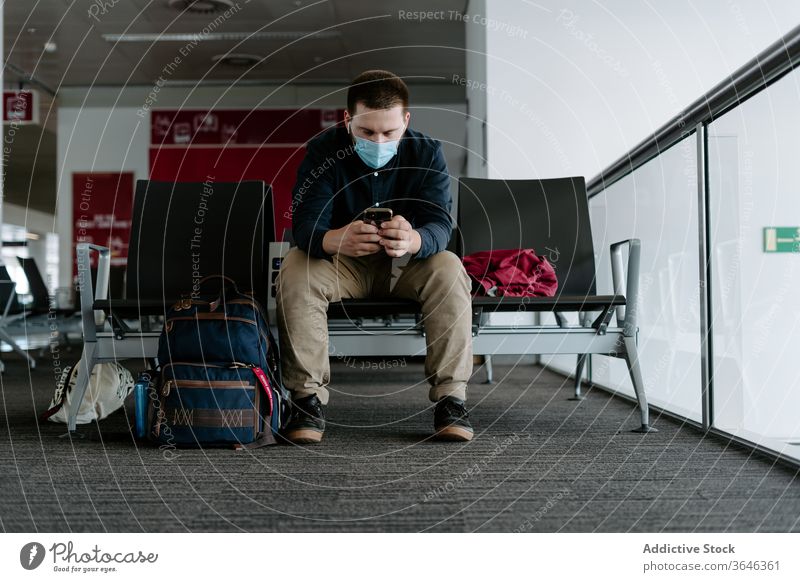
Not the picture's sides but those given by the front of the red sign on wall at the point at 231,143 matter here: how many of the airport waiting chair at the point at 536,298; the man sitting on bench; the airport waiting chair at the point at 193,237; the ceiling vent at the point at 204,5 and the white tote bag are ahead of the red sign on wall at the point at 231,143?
5

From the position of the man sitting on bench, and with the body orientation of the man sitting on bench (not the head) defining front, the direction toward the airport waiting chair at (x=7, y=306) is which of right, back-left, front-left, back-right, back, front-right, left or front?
back-right

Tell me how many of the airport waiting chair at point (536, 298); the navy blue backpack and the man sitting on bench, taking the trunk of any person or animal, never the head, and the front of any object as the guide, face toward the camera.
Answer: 3

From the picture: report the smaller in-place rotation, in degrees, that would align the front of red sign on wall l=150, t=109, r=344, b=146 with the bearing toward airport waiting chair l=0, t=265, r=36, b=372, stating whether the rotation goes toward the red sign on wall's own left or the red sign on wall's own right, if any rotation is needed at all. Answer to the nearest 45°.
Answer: approximately 45° to the red sign on wall's own right

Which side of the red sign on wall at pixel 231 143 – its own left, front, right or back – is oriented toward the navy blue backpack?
front

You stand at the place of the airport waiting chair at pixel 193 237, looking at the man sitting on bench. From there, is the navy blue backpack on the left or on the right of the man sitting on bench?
right

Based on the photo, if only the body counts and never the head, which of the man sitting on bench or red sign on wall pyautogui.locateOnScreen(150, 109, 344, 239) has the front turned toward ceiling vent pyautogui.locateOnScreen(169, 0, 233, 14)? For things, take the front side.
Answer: the red sign on wall

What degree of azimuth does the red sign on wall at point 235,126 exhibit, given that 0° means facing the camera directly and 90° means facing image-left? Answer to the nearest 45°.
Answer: approximately 0°

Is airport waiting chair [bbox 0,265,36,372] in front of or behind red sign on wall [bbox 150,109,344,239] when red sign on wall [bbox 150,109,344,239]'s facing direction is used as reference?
in front

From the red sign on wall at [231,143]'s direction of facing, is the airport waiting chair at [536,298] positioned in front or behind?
in front

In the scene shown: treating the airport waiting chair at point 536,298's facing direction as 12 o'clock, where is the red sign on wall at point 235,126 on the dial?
The red sign on wall is roughly at 5 o'clock from the airport waiting chair.
